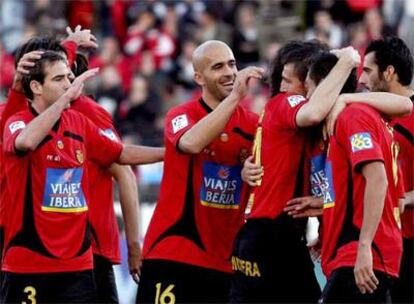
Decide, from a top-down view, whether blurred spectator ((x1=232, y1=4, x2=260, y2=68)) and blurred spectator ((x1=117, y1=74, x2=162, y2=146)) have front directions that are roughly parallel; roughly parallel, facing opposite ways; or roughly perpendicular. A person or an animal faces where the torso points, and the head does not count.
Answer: roughly parallel

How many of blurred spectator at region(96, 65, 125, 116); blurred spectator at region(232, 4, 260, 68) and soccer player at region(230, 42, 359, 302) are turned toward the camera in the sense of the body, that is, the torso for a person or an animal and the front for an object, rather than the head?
2

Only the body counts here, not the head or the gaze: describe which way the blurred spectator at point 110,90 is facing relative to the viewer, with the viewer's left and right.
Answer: facing the viewer

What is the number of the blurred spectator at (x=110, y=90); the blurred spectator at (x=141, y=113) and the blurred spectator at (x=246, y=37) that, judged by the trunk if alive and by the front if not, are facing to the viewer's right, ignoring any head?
0

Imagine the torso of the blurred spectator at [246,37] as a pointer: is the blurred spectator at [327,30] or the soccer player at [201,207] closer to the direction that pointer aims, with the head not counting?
the soccer player

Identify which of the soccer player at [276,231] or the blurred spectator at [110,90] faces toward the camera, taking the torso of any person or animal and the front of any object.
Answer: the blurred spectator

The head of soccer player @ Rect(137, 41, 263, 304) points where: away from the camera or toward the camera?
toward the camera

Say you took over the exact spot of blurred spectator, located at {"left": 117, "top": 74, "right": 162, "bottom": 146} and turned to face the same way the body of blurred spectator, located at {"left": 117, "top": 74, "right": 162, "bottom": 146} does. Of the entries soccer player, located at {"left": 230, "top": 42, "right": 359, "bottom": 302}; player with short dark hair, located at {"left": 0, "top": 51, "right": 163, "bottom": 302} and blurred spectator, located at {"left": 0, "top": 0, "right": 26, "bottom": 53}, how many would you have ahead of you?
2

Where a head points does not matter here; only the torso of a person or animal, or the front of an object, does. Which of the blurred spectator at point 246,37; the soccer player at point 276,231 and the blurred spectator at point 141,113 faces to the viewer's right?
the soccer player

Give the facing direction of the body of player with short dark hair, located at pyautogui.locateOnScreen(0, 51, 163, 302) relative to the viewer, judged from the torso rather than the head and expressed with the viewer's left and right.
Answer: facing the viewer and to the right of the viewer

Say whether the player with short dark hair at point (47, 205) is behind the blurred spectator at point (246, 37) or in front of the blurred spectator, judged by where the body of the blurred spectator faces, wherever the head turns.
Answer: in front

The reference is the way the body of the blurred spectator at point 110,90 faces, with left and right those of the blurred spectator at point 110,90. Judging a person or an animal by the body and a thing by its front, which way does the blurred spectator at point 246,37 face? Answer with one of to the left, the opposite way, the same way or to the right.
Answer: the same way

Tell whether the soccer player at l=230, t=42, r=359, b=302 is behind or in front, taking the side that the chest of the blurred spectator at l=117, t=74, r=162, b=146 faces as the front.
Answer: in front

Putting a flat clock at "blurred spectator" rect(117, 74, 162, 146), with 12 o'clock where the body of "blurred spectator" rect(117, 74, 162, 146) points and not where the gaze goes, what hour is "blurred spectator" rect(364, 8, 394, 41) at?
"blurred spectator" rect(364, 8, 394, 41) is roughly at 9 o'clock from "blurred spectator" rect(117, 74, 162, 146).

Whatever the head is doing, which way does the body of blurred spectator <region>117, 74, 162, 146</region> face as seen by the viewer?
toward the camera

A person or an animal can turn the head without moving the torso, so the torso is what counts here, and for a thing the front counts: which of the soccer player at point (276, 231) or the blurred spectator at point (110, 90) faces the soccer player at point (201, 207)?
the blurred spectator
